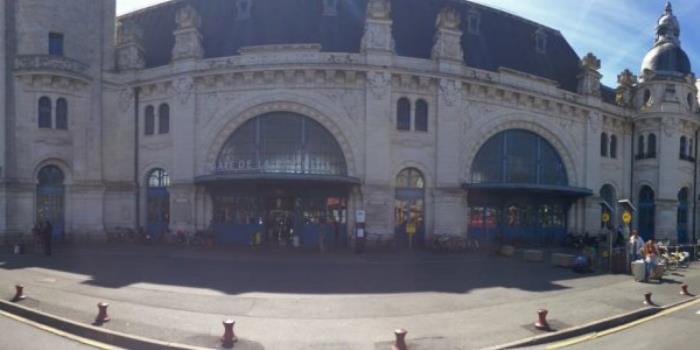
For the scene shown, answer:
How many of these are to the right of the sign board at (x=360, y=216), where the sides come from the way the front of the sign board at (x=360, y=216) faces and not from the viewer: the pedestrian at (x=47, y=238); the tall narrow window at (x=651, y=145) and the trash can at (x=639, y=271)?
1

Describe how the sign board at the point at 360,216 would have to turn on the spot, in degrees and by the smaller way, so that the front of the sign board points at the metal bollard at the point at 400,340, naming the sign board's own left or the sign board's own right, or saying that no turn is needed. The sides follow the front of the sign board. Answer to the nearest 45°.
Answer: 0° — it already faces it

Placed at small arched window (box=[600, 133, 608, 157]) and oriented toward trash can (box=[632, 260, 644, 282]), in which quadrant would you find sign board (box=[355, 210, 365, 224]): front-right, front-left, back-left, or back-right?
front-right

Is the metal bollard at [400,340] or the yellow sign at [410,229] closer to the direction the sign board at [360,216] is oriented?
the metal bollard

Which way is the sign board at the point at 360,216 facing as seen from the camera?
toward the camera

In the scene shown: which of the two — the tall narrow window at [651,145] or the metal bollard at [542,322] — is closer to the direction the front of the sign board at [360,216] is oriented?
the metal bollard

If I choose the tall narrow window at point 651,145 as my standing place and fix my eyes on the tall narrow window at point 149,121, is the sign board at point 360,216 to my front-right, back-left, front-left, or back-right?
front-left

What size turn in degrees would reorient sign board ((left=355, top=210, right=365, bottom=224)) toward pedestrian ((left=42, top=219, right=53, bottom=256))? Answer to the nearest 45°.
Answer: approximately 90° to its right

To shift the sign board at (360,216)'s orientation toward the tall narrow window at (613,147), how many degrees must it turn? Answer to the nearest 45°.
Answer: approximately 135° to its left

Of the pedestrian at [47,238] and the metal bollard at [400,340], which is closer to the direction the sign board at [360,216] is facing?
the metal bollard

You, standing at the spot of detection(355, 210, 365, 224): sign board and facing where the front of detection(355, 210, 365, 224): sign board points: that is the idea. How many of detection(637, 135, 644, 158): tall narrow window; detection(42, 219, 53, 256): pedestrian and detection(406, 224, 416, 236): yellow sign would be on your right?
1

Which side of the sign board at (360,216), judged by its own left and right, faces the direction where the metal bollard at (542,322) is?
front

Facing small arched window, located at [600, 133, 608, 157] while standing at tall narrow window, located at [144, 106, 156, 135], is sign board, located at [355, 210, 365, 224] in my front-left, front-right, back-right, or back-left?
front-right

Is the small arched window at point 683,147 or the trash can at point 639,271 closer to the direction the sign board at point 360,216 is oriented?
the trash can

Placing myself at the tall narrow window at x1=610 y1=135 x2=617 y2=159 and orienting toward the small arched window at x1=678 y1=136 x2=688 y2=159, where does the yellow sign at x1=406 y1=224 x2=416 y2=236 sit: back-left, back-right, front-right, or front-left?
back-right

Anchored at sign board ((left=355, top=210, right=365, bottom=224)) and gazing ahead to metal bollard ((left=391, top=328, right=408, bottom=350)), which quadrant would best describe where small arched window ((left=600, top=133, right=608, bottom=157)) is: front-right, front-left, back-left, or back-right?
back-left
